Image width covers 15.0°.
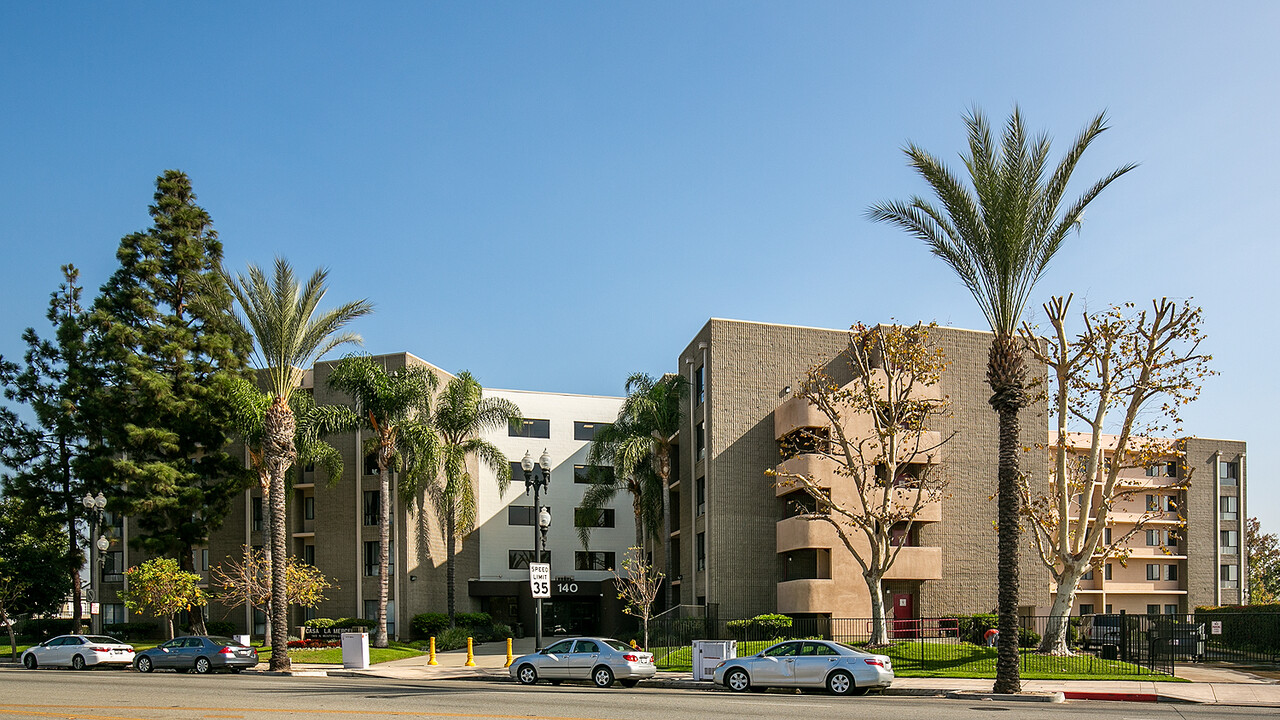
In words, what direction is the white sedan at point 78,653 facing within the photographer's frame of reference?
facing away from the viewer and to the left of the viewer

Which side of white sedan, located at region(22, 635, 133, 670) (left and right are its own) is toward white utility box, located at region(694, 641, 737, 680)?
back

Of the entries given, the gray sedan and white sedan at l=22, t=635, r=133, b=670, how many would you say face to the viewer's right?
0

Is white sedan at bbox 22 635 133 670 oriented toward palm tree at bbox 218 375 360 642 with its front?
no

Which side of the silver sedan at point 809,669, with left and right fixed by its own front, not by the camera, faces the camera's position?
left

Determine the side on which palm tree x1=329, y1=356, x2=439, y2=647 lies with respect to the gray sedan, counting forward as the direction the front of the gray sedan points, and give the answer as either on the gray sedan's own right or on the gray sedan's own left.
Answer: on the gray sedan's own right

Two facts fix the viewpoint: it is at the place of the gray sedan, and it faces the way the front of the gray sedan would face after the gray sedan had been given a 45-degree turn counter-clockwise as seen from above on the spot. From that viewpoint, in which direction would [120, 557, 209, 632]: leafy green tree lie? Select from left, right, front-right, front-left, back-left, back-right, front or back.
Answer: right

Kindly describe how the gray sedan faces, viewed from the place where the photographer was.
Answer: facing away from the viewer and to the left of the viewer

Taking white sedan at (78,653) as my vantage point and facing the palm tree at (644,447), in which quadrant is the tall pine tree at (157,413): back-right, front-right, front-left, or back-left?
front-left

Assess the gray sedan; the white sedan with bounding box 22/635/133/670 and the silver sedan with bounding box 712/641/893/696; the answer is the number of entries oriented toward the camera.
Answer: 0

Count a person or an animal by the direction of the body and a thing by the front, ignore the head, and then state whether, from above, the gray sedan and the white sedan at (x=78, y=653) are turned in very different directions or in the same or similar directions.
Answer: same or similar directions

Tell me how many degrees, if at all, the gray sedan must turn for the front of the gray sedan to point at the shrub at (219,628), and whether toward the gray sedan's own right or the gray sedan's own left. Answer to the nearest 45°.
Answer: approximately 45° to the gray sedan's own right

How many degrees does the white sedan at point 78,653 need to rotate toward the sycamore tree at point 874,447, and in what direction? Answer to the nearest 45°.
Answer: approximately 135° to its right

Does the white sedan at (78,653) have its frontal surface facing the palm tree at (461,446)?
no

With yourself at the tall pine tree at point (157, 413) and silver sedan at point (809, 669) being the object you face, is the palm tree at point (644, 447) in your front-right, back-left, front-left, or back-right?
front-left

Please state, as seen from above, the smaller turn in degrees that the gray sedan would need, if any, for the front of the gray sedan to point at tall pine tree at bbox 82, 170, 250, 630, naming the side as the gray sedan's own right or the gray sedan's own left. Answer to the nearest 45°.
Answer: approximately 45° to the gray sedan's own right

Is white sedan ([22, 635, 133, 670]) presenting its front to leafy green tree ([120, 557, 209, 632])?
no
